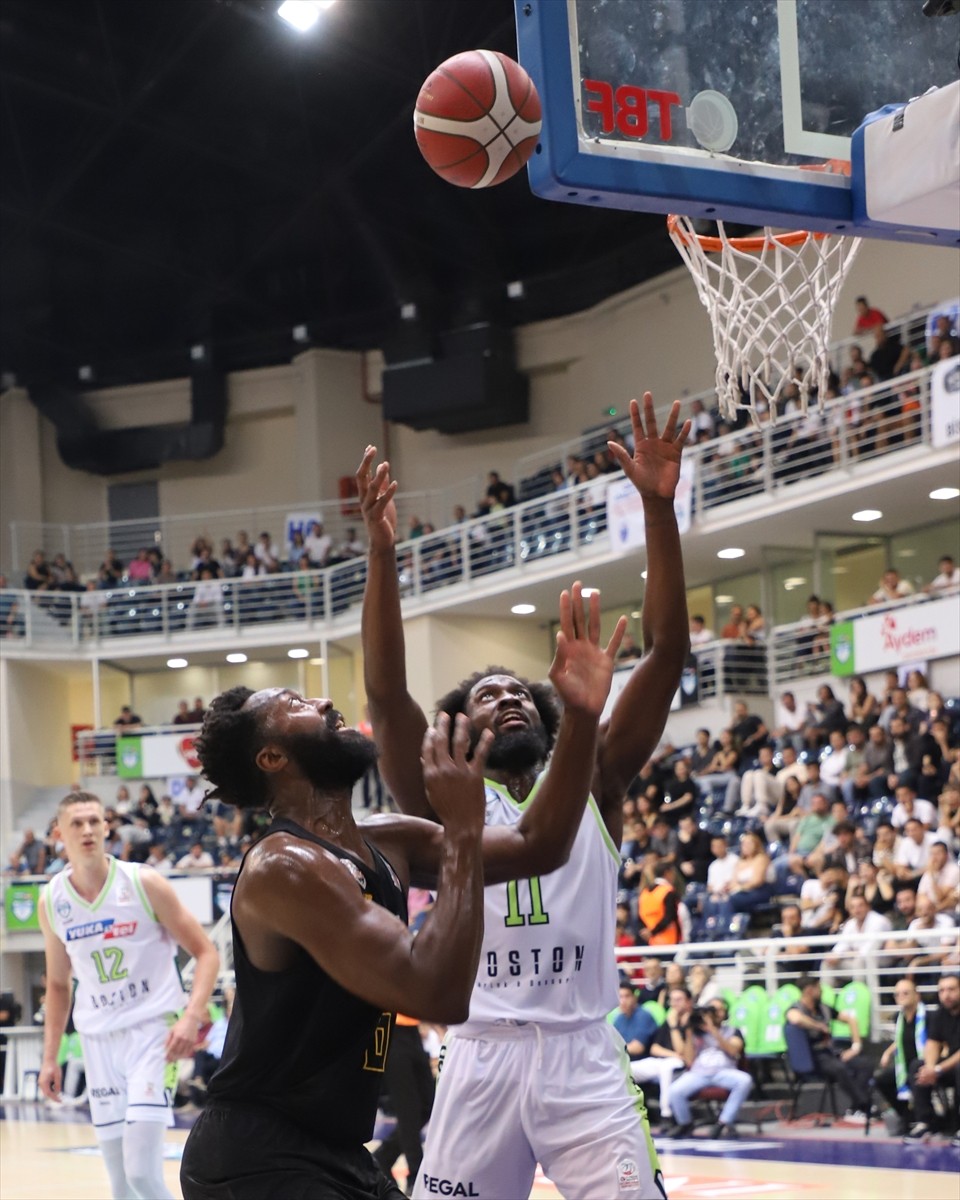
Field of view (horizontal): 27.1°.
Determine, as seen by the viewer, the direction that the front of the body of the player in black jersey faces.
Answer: to the viewer's right

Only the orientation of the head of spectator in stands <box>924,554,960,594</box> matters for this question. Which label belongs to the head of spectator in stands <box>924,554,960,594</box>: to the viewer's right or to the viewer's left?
to the viewer's left

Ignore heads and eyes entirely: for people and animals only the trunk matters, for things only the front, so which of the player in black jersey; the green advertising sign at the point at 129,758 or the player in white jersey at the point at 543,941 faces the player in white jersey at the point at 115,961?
the green advertising sign

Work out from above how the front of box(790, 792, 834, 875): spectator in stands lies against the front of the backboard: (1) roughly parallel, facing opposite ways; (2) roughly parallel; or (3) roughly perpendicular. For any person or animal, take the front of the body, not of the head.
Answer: roughly perpendicular

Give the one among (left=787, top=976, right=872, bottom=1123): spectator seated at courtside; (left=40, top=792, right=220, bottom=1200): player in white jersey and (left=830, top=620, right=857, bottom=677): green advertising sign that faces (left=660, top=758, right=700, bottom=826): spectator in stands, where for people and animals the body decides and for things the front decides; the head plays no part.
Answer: the green advertising sign

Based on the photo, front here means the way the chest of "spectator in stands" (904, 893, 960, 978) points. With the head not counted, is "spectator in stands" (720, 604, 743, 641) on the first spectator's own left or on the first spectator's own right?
on the first spectator's own right

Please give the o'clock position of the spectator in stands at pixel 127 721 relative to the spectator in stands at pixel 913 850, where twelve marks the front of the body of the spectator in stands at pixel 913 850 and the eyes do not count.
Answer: the spectator in stands at pixel 127 721 is roughly at 3 o'clock from the spectator in stands at pixel 913 850.

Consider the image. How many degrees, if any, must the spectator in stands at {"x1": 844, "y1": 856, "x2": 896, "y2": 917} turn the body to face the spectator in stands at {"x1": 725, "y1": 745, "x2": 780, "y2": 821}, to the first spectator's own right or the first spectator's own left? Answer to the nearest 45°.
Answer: approximately 135° to the first spectator's own right
